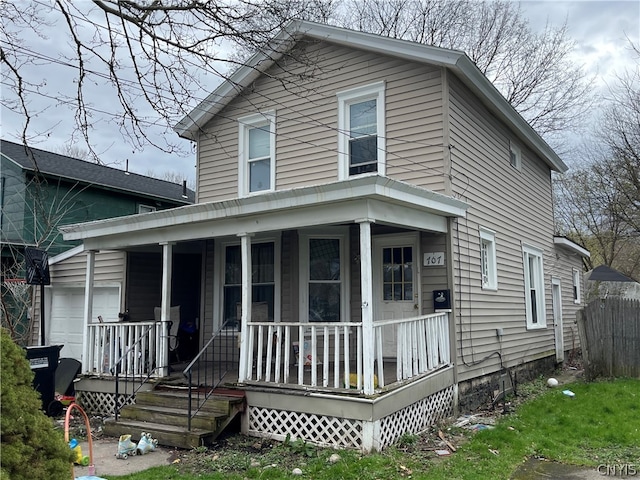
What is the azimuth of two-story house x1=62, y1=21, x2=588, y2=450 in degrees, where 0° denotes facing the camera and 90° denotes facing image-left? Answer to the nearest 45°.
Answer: approximately 45°

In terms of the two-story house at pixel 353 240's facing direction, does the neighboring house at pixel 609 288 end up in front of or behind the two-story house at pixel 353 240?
behind

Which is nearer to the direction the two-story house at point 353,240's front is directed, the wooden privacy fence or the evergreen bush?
the evergreen bush

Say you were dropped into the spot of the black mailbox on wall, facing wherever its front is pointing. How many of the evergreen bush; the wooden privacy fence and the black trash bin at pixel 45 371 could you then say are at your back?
1

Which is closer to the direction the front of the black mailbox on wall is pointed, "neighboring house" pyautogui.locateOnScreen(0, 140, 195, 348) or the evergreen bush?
the evergreen bush

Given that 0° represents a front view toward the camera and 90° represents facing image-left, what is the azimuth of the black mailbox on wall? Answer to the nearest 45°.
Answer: approximately 45°

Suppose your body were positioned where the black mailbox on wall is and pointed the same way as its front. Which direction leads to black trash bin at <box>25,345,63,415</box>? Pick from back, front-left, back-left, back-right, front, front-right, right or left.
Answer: front-right

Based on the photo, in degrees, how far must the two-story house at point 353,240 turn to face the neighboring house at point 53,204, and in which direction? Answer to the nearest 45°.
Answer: approximately 90° to its right
